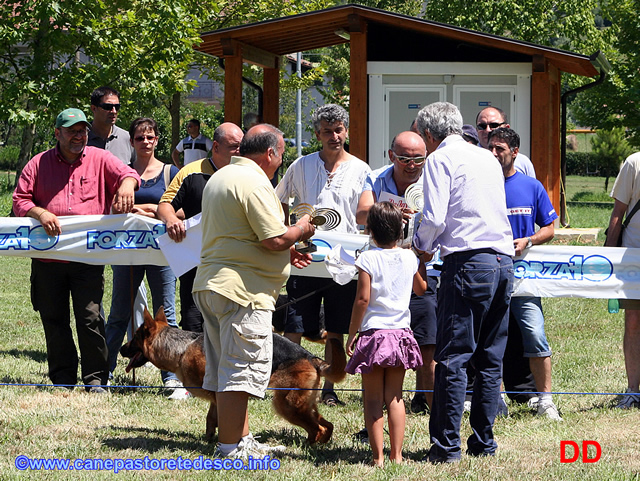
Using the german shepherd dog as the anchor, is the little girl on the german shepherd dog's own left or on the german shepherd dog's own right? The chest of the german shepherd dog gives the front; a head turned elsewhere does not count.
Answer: on the german shepherd dog's own left

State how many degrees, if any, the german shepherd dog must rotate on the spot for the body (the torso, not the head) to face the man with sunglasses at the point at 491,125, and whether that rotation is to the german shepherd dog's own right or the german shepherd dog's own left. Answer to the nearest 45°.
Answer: approximately 135° to the german shepherd dog's own right

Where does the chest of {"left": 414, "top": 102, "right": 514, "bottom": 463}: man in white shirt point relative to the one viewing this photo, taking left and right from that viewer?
facing away from the viewer and to the left of the viewer

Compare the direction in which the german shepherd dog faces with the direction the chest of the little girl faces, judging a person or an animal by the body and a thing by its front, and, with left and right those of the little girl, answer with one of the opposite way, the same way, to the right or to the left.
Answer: to the left

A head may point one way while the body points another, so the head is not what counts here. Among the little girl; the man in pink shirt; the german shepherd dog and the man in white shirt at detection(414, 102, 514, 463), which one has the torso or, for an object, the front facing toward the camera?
the man in pink shirt

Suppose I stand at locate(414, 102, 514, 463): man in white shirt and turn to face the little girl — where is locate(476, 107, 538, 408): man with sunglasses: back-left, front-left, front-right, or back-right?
back-right

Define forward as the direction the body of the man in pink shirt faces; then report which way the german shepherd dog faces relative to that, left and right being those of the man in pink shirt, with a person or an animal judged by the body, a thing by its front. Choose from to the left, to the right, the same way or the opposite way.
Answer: to the right

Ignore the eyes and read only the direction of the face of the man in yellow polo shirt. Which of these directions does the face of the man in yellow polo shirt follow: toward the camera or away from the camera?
away from the camera

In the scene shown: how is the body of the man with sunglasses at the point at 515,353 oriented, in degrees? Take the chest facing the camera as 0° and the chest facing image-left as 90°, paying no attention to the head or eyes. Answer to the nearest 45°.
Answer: approximately 45°

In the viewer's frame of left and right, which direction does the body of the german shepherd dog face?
facing to the left of the viewer

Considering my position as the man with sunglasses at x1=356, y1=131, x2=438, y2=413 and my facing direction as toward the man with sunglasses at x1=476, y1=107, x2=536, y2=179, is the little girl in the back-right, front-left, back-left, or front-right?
back-right

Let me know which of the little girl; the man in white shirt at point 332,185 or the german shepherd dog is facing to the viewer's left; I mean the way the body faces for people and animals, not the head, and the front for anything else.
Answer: the german shepherd dog

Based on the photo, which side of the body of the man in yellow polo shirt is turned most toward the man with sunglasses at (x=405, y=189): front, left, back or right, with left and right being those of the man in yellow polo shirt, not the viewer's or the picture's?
front

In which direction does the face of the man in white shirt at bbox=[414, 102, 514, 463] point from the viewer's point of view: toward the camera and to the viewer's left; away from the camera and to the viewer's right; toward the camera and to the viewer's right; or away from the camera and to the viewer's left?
away from the camera and to the viewer's left
